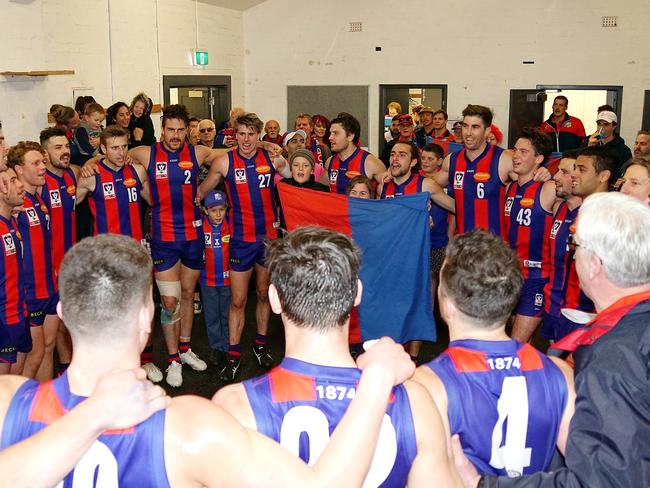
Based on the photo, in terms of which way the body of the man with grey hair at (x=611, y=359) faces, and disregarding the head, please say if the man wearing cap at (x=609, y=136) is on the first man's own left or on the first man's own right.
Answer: on the first man's own right

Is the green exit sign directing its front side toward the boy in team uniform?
yes

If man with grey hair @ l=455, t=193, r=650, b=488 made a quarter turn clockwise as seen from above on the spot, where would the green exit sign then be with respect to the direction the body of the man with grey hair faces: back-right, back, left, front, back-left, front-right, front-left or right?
left

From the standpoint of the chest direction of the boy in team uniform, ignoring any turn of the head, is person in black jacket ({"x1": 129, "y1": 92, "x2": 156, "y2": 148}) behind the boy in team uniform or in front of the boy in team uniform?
behind

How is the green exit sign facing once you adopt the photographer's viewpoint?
facing the viewer

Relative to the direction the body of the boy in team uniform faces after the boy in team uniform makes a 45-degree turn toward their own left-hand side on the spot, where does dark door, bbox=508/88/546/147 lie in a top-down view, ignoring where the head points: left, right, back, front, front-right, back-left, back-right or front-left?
left

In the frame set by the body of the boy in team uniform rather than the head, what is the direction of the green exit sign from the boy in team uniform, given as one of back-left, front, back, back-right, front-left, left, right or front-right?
back

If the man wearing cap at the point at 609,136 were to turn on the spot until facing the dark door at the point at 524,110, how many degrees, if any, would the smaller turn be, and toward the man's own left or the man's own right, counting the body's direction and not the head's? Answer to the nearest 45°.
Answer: approximately 90° to the man's own right

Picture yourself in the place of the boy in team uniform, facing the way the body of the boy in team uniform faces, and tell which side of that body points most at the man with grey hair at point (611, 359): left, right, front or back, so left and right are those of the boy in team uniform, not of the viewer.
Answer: front

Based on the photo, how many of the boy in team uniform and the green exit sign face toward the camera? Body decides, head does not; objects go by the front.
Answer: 2

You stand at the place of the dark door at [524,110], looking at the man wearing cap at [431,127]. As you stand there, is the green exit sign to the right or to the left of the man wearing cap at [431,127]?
right

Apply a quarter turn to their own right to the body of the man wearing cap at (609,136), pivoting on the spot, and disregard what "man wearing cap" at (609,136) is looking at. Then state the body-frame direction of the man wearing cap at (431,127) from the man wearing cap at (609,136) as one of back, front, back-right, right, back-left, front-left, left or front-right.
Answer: front-left

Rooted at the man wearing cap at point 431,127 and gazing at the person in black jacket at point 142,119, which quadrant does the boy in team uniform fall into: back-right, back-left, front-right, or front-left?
front-left

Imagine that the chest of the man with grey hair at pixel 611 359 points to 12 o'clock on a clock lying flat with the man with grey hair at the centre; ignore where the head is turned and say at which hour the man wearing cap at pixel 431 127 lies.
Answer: The man wearing cap is roughly at 1 o'clock from the man with grey hair.

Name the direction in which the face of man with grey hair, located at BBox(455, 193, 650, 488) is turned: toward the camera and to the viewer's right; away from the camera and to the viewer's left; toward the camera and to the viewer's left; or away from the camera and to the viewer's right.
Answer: away from the camera and to the viewer's left

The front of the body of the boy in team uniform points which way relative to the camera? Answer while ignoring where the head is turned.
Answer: toward the camera
